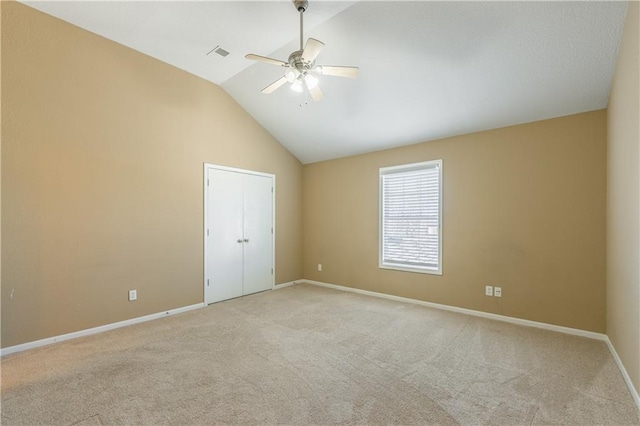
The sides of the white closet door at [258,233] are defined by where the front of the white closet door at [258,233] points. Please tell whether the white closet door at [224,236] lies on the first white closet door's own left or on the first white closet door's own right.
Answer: on the first white closet door's own right

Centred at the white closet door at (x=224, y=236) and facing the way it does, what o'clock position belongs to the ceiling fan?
The ceiling fan is roughly at 1 o'clock from the white closet door.

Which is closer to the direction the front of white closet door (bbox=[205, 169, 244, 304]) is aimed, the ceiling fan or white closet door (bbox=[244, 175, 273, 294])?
the ceiling fan

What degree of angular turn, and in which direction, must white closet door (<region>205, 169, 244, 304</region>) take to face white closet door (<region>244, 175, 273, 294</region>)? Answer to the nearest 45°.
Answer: approximately 90° to its left

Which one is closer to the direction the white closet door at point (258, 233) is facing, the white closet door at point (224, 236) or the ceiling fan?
the ceiling fan

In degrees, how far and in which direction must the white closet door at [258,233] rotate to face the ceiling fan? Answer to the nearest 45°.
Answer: approximately 45° to its right
